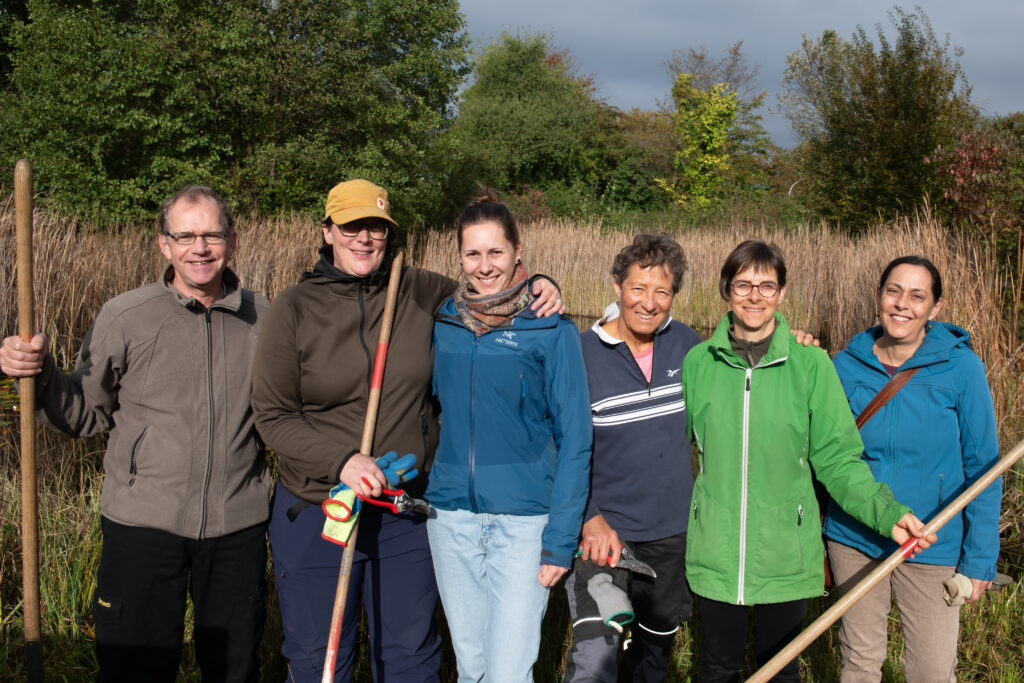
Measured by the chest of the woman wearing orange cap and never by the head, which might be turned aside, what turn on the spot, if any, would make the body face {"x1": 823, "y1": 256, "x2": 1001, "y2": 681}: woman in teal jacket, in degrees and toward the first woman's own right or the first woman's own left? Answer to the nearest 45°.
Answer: approximately 90° to the first woman's own left

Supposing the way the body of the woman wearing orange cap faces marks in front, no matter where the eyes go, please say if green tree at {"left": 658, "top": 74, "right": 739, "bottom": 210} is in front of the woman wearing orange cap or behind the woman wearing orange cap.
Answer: behind

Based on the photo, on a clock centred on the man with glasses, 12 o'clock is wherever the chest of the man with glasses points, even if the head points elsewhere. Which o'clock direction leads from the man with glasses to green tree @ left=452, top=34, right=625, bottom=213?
The green tree is roughly at 7 o'clock from the man with glasses.

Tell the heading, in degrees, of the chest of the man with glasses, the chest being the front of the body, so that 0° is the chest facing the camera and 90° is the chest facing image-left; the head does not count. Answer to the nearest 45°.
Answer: approximately 0°

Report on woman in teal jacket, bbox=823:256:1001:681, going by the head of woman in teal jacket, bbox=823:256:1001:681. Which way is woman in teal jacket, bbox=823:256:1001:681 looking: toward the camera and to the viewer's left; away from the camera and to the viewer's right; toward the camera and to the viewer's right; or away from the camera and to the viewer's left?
toward the camera and to the viewer's left

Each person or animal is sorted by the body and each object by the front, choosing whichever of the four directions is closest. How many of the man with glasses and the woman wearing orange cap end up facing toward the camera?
2

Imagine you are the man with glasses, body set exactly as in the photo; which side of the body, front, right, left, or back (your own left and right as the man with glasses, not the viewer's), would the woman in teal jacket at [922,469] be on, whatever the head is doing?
left
